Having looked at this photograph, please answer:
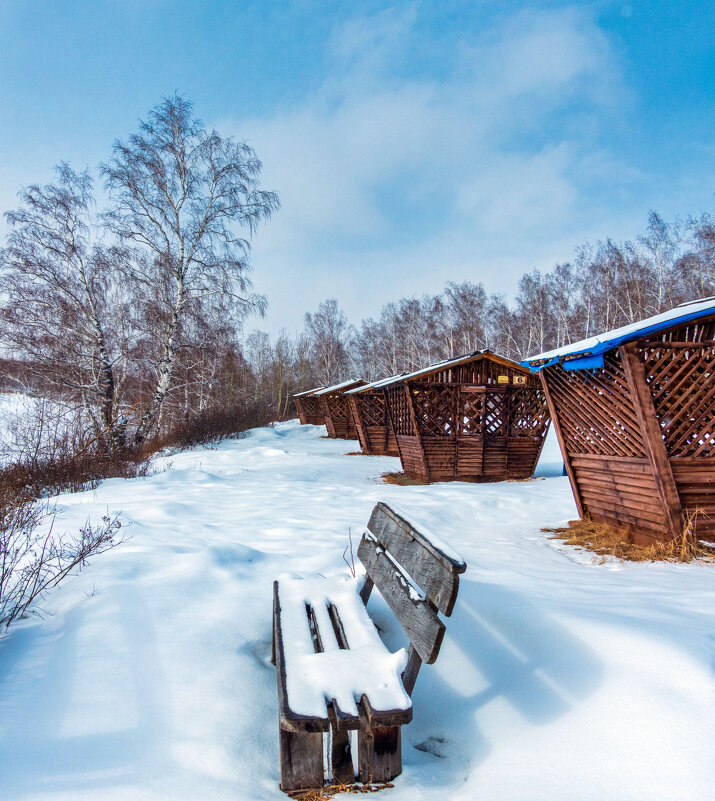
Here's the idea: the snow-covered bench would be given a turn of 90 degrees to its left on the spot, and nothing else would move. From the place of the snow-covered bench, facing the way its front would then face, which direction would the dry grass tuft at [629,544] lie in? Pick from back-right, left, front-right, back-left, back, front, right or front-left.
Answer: back-left

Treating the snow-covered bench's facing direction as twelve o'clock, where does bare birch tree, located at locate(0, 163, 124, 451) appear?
The bare birch tree is roughly at 2 o'clock from the snow-covered bench.

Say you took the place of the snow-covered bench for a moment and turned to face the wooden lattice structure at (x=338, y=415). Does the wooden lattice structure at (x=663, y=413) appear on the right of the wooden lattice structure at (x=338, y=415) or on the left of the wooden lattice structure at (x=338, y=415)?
right

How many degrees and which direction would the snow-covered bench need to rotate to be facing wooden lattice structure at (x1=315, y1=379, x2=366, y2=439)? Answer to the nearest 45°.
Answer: approximately 90° to its right

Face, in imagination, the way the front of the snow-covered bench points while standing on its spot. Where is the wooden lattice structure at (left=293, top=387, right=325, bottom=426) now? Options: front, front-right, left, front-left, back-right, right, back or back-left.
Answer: right

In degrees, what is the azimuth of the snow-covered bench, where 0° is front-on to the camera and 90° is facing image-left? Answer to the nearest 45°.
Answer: approximately 90°

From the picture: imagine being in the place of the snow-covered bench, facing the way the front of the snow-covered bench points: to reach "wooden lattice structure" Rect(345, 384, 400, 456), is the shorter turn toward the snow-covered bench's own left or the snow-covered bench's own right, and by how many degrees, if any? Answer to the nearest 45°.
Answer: approximately 90° to the snow-covered bench's own right

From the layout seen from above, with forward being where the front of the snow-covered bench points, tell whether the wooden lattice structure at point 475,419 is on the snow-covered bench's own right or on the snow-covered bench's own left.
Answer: on the snow-covered bench's own right
